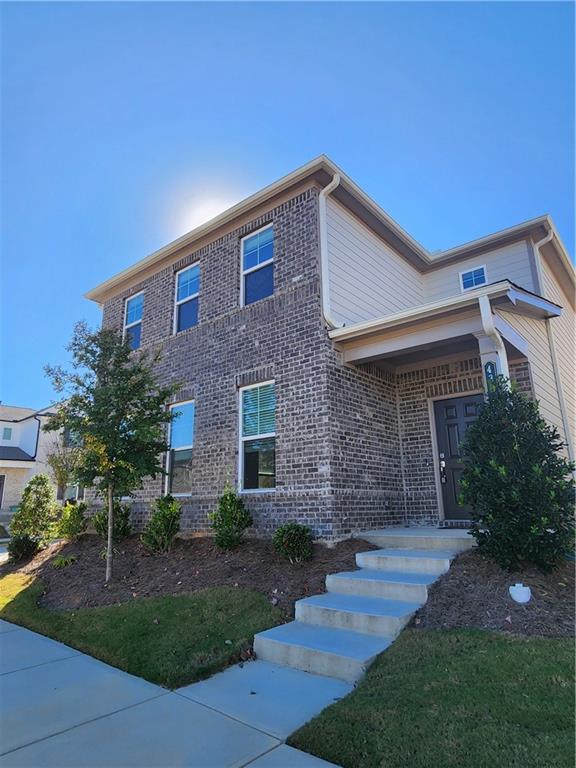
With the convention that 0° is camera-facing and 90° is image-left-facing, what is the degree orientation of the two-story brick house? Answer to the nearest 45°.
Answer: approximately 45°

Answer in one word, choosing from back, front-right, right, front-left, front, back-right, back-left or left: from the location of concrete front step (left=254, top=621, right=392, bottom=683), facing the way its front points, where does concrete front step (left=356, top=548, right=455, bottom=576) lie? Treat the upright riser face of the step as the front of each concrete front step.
back

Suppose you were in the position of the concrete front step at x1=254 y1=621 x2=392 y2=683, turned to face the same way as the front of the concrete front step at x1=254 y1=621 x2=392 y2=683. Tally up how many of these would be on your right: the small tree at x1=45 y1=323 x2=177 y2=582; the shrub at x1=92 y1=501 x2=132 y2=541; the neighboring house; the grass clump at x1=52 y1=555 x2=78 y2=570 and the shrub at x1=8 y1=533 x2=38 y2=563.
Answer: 5

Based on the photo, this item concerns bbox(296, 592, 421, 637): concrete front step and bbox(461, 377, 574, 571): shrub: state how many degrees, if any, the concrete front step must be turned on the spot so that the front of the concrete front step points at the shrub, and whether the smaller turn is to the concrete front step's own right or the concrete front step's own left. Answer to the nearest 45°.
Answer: approximately 135° to the concrete front step's own left

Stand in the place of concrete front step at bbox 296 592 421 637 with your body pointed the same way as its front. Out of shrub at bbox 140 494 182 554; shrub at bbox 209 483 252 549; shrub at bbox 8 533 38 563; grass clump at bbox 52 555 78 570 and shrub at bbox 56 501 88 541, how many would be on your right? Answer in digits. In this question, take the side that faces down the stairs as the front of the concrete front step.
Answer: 5

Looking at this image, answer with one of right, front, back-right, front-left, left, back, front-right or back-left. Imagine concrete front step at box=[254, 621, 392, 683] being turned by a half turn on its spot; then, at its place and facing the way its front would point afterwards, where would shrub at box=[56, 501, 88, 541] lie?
left

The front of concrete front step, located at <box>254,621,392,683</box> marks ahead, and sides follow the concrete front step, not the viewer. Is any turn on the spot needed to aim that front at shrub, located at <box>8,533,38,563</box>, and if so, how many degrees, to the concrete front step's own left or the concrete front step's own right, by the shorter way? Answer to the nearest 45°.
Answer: approximately 90° to the concrete front step's own right

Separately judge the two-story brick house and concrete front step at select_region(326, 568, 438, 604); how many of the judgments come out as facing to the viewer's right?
0

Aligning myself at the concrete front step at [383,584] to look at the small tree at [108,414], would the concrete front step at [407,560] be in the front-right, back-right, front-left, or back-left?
back-right

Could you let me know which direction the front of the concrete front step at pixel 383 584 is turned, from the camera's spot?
facing the viewer and to the left of the viewer

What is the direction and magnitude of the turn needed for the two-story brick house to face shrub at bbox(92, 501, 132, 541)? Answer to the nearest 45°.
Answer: approximately 45° to its right

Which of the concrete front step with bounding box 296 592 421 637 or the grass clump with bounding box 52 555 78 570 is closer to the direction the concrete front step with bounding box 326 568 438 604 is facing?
the concrete front step
